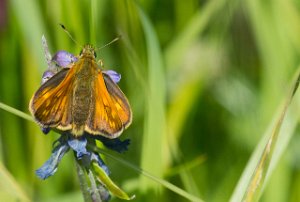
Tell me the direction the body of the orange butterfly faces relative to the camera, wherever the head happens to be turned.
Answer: away from the camera

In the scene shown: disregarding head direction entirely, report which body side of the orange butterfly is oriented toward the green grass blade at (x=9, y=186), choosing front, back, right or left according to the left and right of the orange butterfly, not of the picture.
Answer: left
